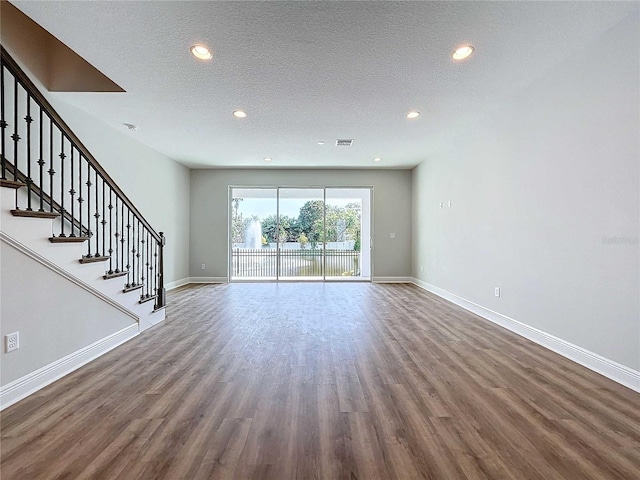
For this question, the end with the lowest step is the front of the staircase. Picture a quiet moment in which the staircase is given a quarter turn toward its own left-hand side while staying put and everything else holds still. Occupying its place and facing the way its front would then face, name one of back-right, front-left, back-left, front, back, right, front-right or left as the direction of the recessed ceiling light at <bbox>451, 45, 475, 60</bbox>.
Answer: back

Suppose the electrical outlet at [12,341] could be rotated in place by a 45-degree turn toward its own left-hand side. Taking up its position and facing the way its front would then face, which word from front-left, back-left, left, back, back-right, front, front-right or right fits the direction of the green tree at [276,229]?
front-left

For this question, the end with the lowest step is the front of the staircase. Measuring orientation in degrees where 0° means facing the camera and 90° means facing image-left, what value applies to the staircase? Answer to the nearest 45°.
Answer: approximately 225°

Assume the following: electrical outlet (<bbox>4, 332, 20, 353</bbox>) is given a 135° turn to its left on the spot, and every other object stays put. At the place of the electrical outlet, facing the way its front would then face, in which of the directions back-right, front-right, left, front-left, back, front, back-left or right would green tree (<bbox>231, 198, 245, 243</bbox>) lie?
front-right

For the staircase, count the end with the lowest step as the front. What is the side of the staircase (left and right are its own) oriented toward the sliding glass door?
front

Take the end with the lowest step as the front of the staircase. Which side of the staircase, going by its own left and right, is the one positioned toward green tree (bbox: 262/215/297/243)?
front

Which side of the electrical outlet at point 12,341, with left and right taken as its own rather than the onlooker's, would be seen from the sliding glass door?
left
